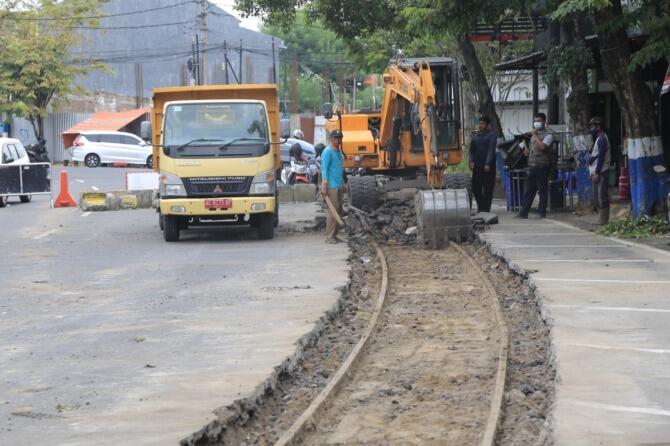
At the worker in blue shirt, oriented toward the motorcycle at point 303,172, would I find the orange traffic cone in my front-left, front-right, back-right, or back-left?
front-left

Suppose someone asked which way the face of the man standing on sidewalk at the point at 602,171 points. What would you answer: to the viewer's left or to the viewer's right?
to the viewer's left

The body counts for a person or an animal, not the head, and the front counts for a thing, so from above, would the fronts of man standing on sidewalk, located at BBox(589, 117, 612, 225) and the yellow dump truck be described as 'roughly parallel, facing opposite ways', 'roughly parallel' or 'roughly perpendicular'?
roughly perpendicular

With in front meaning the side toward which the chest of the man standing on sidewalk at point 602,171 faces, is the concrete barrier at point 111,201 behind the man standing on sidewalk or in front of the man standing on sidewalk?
in front

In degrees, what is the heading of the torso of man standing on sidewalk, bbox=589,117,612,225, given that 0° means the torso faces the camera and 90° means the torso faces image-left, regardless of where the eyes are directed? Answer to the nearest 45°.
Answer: approximately 90°

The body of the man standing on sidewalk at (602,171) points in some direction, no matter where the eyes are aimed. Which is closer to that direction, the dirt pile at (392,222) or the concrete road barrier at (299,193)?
the dirt pile

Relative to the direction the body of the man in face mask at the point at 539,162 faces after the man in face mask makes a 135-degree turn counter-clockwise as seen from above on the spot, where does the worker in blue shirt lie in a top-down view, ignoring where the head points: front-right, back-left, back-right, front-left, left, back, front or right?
back-right

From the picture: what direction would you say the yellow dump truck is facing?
toward the camera

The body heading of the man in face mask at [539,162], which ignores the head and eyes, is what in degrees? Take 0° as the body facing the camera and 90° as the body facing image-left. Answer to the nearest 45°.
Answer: approximately 45°
